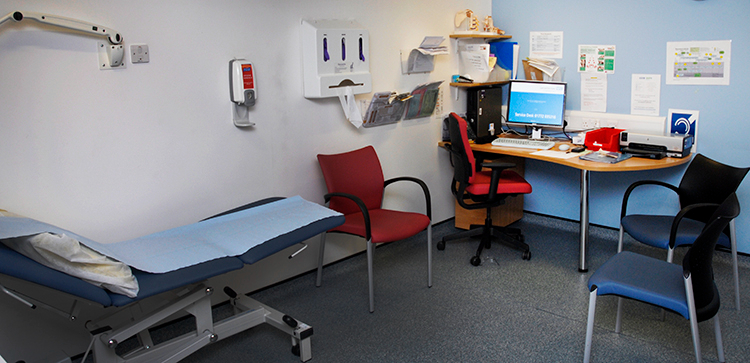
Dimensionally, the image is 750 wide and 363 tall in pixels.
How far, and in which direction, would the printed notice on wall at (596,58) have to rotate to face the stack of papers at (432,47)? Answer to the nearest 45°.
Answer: approximately 45° to its right

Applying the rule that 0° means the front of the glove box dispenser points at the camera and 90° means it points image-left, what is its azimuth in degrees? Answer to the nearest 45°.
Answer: approximately 315°

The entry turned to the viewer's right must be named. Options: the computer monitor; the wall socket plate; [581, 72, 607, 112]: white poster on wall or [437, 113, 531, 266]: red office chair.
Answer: the red office chair
